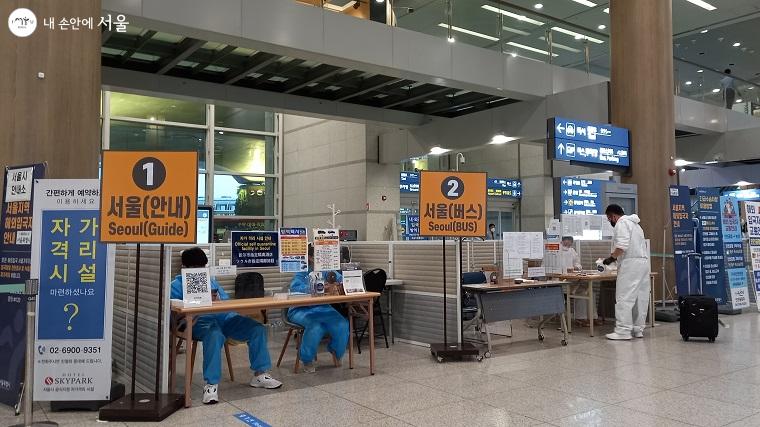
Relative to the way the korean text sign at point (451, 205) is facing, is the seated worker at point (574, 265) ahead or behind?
behind

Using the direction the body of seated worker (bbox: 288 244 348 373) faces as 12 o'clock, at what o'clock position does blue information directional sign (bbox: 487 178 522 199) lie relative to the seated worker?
The blue information directional sign is roughly at 7 o'clock from the seated worker.

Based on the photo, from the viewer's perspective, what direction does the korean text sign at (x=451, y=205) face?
toward the camera

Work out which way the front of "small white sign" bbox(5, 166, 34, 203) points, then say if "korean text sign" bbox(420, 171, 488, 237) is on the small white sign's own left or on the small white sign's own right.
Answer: on the small white sign's own left

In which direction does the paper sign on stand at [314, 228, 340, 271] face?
toward the camera

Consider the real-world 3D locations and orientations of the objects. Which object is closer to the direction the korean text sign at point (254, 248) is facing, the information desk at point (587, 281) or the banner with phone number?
the banner with phone number

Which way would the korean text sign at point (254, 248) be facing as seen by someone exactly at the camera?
facing the viewer

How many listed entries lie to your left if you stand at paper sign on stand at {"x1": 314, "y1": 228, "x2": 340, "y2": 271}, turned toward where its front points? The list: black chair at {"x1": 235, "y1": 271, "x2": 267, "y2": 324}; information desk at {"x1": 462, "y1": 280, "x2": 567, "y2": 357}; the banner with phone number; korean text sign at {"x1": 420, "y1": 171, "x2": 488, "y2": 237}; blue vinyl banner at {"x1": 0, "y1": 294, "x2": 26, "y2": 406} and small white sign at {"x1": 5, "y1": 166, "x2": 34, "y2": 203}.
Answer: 2
